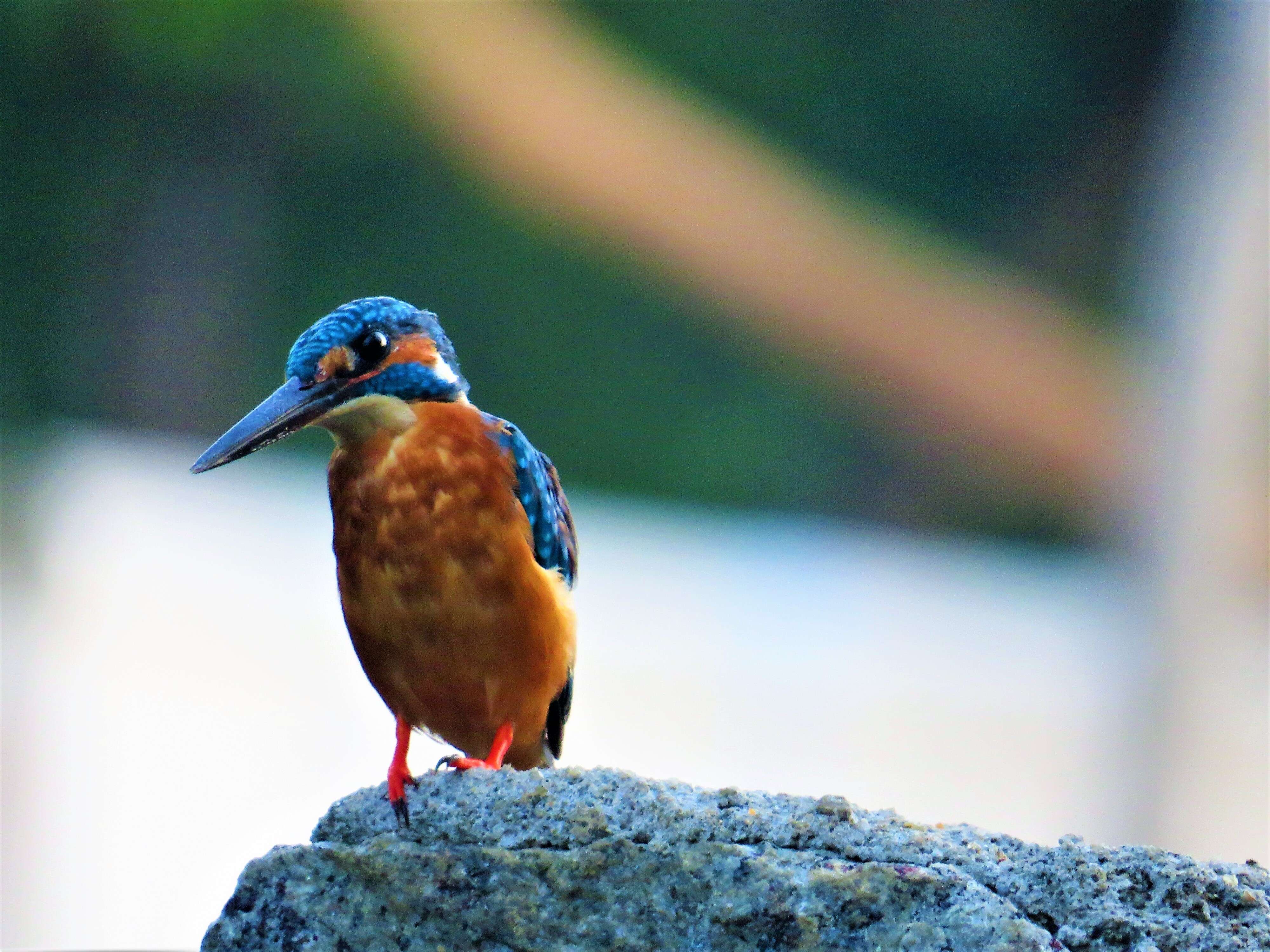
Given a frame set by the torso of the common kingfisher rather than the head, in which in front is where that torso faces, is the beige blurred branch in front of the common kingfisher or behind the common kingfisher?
behind

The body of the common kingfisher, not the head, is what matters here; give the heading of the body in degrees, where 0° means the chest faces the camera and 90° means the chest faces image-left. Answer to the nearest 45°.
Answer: approximately 45°
